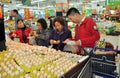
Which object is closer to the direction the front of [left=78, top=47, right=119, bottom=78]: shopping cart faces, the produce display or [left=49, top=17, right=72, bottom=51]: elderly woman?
the produce display

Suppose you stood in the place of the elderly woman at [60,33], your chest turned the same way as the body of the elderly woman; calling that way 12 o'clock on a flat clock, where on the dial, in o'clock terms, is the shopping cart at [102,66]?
The shopping cart is roughly at 10 o'clock from the elderly woman.
